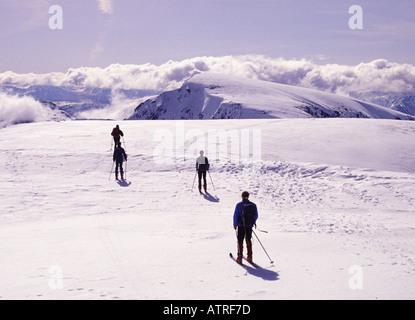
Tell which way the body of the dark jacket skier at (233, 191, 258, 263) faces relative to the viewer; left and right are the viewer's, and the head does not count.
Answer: facing away from the viewer
